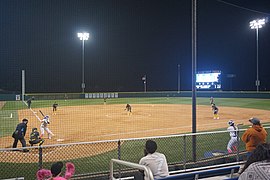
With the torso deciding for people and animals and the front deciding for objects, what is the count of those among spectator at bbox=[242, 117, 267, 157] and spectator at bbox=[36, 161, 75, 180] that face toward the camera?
0

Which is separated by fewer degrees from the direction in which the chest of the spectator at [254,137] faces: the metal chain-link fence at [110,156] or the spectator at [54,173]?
the metal chain-link fence

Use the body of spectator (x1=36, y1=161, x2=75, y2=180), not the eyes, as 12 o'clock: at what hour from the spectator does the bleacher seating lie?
The bleacher seating is roughly at 3 o'clock from the spectator.

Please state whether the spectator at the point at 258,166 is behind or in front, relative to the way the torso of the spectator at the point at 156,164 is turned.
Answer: behind

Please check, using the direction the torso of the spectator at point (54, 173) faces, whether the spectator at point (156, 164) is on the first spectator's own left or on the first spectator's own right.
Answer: on the first spectator's own right

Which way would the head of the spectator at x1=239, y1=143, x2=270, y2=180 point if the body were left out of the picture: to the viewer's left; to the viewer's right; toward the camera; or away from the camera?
away from the camera

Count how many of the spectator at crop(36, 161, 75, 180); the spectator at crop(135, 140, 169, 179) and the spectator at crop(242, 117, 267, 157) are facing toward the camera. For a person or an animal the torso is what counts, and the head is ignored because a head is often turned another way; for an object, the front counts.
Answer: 0

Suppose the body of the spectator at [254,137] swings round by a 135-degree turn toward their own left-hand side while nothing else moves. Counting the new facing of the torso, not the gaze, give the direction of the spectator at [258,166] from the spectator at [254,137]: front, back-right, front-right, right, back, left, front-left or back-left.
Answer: front

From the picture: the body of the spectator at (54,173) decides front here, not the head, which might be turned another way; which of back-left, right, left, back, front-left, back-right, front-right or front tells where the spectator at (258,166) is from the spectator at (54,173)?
back-right

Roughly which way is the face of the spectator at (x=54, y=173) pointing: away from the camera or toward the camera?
away from the camera

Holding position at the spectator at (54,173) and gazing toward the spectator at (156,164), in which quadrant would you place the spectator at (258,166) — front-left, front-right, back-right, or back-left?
front-right

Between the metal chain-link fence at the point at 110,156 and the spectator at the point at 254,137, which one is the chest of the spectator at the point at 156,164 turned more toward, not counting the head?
the metal chain-link fence

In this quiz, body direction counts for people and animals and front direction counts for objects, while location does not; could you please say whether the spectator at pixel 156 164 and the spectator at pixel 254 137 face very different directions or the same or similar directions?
same or similar directions

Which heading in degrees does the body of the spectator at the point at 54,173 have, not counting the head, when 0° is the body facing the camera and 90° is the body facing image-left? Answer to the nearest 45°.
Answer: approximately 180°

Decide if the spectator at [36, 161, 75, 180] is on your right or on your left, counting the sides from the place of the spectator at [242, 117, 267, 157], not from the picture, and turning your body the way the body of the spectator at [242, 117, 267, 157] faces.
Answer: on your left

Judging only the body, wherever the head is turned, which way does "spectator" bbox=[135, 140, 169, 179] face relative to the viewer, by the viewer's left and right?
facing away from the viewer and to the left of the viewer

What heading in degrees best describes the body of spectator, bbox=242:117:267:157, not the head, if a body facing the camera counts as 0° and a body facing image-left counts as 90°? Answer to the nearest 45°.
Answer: approximately 135°
